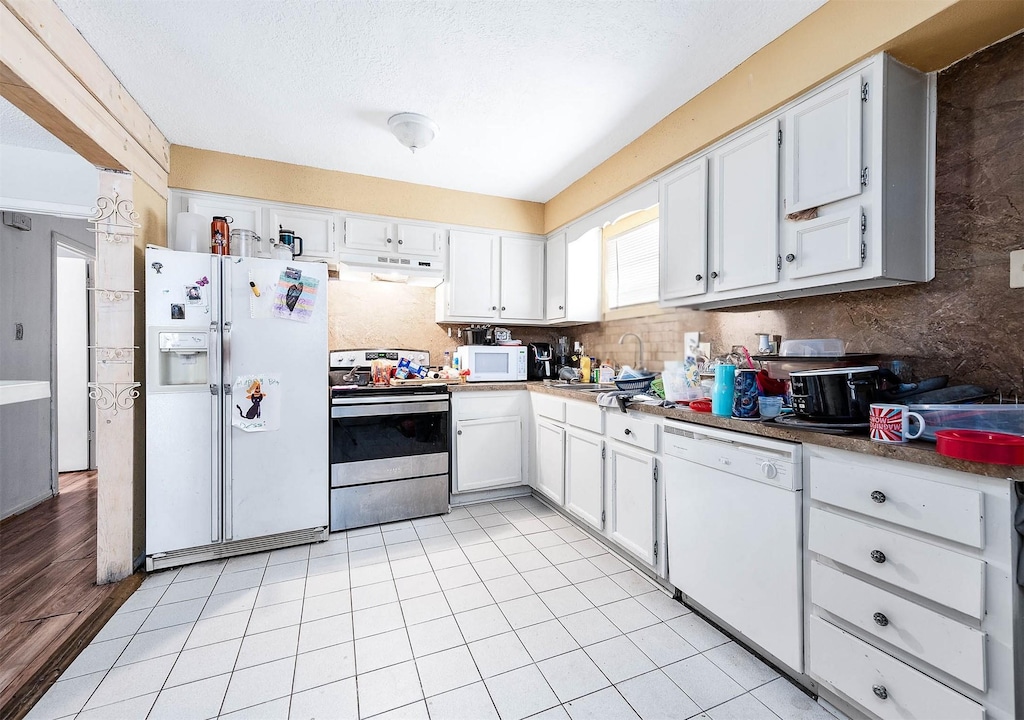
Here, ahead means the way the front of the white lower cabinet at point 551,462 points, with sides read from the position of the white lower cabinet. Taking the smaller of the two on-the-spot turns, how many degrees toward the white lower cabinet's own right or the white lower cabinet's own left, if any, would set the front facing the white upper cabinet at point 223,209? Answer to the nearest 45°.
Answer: approximately 45° to the white lower cabinet's own right

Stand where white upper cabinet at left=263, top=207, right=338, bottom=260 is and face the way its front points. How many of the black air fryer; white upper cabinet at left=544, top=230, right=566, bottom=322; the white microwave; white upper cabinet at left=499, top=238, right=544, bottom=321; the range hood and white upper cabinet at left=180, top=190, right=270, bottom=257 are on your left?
5

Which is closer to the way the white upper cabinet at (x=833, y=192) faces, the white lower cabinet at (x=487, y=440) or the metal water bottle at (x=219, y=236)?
the metal water bottle

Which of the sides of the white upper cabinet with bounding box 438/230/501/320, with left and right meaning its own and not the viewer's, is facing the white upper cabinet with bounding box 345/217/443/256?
right

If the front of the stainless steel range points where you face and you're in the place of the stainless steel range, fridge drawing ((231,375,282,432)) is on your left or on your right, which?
on your right

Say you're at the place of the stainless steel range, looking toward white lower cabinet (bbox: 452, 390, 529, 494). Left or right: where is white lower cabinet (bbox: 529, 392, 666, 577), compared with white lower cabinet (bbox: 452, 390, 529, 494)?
right

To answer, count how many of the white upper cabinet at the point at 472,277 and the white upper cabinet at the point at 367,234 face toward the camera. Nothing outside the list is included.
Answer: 2
